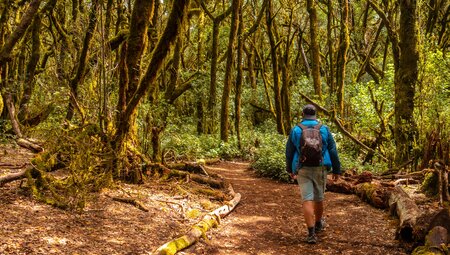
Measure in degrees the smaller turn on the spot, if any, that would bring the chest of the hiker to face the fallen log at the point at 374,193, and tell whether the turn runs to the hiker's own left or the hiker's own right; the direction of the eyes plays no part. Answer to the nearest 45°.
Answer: approximately 45° to the hiker's own right

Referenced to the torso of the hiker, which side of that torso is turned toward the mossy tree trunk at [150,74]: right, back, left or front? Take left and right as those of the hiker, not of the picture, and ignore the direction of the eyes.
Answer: left

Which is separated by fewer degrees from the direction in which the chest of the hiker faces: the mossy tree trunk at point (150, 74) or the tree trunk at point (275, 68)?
the tree trunk

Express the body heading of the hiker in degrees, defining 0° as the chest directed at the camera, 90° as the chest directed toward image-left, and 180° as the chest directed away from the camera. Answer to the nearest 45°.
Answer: approximately 180°

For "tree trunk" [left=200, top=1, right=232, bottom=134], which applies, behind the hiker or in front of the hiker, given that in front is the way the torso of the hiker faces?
in front

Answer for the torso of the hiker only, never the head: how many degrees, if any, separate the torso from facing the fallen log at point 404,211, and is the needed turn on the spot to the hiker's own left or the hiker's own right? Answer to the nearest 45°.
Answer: approximately 90° to the hiker's own right

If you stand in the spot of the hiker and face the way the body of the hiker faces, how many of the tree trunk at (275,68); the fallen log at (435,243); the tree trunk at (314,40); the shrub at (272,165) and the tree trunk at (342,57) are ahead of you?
4

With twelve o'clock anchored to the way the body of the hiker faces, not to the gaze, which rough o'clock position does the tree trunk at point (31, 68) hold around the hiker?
The tree trunk is roughly at 10 o'clock from the hiker.

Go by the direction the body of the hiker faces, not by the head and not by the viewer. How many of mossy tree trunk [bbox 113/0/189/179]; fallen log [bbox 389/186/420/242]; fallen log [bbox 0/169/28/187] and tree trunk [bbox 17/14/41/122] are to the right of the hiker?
1

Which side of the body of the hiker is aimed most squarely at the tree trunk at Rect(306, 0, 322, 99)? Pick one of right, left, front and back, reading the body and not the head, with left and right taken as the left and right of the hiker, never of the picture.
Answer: front

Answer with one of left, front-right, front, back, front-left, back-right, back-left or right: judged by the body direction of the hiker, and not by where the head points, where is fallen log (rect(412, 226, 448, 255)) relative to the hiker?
back-right

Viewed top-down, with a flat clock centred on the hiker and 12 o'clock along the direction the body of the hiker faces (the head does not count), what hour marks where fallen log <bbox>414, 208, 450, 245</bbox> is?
The fallen log is roughly at 4 o'clock from the hiker.

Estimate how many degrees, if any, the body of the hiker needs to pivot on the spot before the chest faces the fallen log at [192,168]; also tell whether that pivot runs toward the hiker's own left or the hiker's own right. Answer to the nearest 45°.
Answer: approximately 45° to the hiker's own left

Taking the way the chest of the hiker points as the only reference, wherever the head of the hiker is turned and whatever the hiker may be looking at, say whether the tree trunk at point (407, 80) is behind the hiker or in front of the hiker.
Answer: in front
